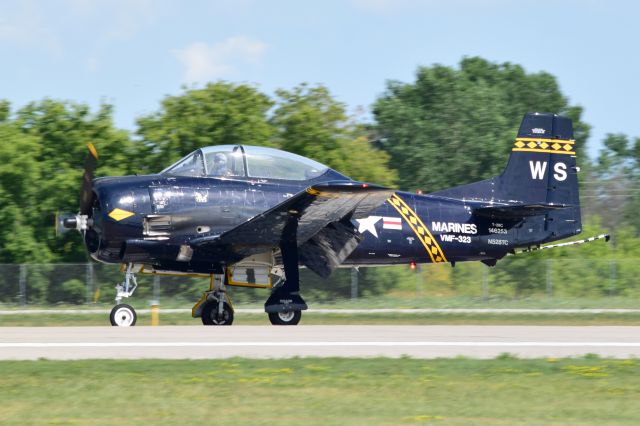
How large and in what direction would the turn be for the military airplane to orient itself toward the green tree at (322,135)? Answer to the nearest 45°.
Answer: approximately 90° to its right

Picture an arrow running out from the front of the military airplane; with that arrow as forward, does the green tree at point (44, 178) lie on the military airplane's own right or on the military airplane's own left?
on the military airplane's own right

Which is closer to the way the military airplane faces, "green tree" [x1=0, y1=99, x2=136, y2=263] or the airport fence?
the green tree

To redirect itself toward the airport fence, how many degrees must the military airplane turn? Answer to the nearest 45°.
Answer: approximately 90° to its right

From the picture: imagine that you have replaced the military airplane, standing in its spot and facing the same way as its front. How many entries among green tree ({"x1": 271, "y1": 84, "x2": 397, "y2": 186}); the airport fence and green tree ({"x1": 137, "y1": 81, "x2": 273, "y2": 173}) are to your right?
3

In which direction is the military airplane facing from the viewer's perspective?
to the viewer's left

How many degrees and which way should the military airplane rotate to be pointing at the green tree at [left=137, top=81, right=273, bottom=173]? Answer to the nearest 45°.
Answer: approximately 90° to its right
